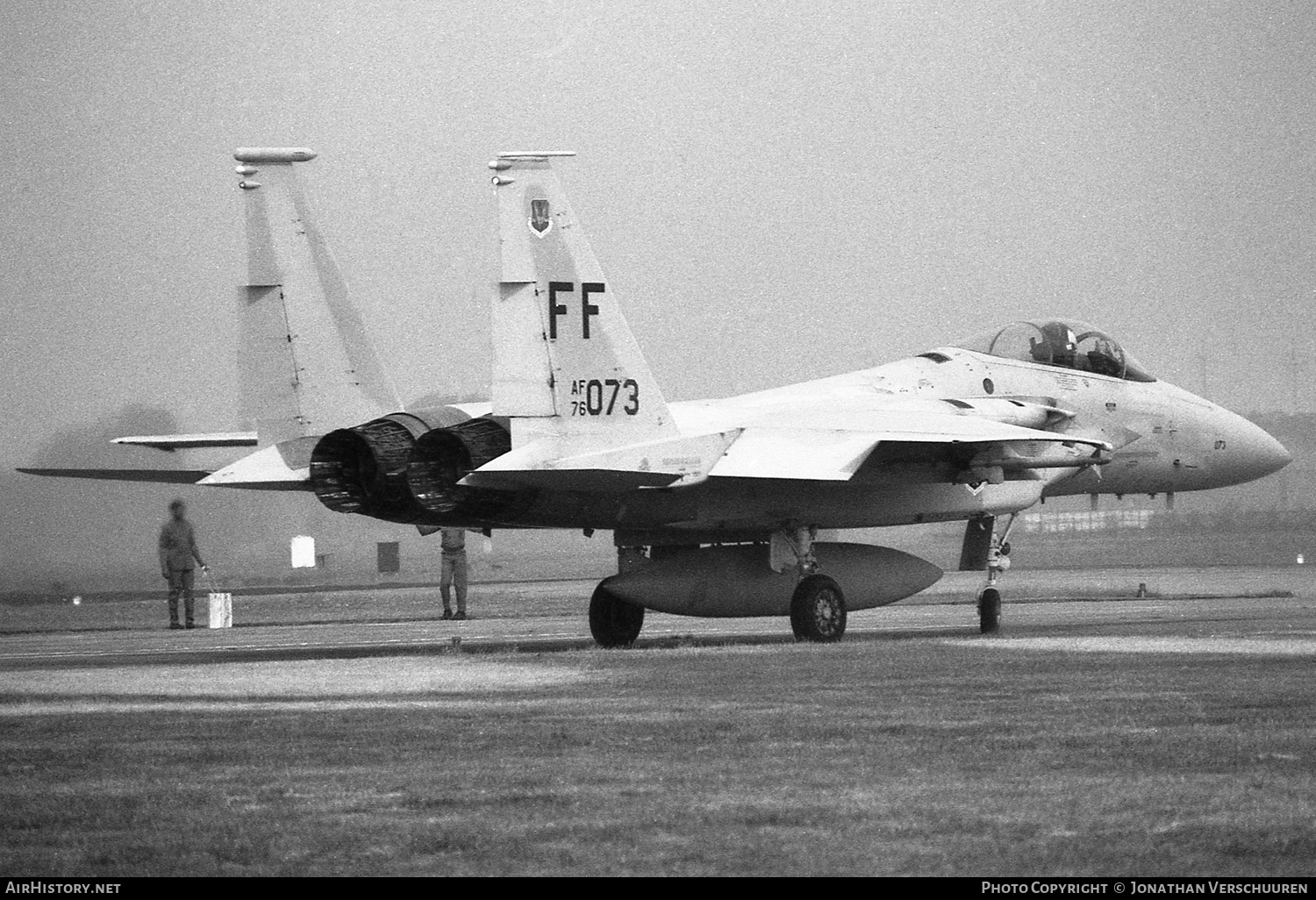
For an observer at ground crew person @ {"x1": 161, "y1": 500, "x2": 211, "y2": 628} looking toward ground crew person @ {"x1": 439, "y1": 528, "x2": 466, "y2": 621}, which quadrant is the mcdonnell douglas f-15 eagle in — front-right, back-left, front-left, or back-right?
front-right

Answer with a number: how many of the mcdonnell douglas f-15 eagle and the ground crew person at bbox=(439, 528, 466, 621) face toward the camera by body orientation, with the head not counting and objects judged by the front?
1

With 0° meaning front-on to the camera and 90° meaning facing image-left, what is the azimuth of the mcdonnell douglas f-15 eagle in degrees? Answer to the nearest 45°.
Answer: approximately 225°

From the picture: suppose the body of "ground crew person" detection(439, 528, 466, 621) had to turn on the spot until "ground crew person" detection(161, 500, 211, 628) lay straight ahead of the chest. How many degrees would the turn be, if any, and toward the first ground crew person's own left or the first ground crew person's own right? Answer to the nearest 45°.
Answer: approximately 90° to the first ground crew person's own right

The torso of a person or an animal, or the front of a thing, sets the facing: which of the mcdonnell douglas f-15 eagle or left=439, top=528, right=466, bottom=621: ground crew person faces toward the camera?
the ground crew person

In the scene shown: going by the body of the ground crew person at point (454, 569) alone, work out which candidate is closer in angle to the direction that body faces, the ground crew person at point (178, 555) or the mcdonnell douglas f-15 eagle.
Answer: the mcdonnell douglas f-15 eagle

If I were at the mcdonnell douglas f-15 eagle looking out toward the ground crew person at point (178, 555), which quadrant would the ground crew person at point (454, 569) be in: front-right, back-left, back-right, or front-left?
front-right

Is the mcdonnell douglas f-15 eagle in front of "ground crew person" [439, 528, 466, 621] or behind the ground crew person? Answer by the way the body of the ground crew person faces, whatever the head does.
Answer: in front

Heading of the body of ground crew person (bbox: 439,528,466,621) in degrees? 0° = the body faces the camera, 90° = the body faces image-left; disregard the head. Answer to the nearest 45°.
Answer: approximately 0°
